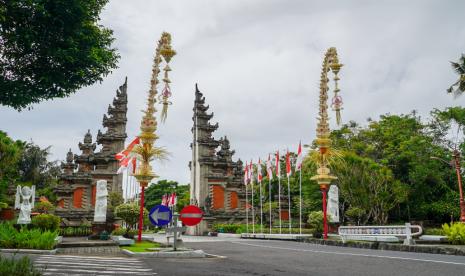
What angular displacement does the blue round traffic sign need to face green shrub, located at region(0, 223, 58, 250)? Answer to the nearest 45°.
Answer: approximately 90° to its right

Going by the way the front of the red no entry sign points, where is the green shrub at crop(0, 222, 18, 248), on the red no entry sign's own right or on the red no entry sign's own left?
on the red no entry sign's own right

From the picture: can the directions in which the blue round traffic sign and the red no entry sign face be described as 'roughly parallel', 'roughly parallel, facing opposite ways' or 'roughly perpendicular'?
roughly parallel

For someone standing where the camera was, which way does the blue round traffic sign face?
facing the viewer

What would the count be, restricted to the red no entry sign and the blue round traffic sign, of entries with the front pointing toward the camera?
2

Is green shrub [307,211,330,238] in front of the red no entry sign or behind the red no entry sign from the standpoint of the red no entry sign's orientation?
behind

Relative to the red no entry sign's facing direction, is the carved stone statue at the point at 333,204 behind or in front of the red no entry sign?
behind

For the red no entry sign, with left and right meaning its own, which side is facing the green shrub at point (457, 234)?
left

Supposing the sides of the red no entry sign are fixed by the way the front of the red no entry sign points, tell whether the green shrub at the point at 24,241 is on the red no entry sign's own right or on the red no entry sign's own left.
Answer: on the red no entry sign's own right

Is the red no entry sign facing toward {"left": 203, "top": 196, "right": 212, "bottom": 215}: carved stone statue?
no

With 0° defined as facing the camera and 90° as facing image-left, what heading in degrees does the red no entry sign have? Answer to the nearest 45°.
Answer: approximately 0°

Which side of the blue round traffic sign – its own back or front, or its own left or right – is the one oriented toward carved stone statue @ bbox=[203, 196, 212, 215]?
back

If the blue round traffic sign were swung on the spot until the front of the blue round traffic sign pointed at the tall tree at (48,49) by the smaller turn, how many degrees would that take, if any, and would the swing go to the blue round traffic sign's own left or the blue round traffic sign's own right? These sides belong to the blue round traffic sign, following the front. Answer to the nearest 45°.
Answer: approximately 45° to the blue round traffic sign's own right

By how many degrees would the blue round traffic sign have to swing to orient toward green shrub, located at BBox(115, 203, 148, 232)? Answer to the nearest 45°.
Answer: approximately 180°

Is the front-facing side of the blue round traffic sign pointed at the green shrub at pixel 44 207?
no
